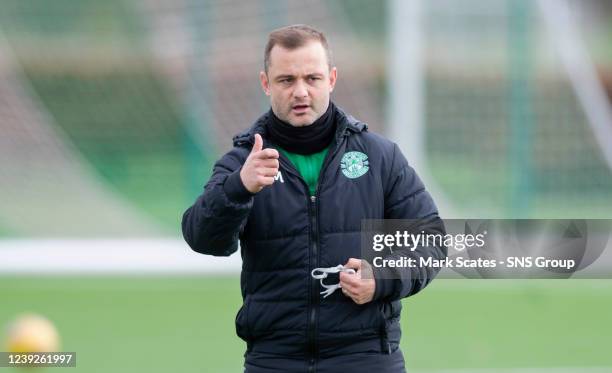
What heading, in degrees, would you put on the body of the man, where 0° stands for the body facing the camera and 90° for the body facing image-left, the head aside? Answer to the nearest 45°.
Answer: approximately 0°
